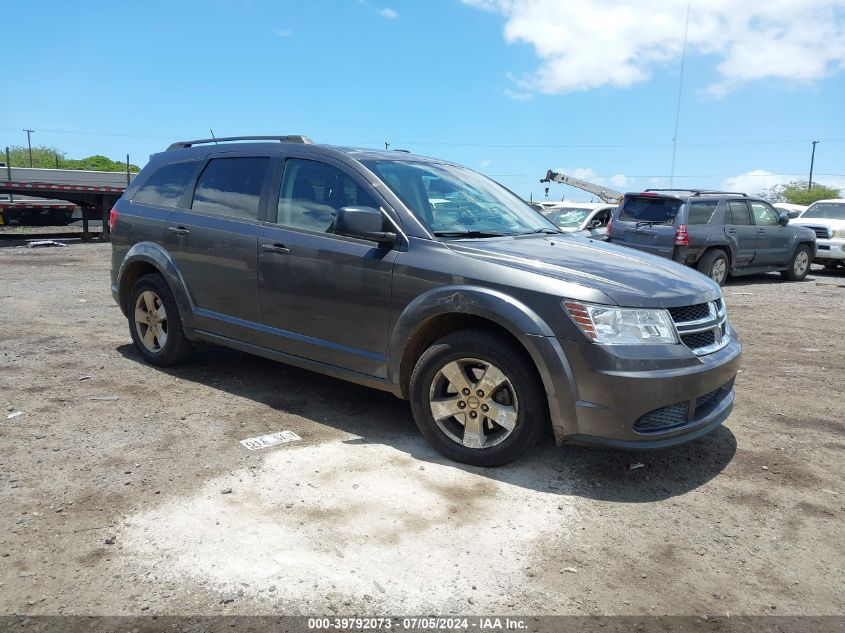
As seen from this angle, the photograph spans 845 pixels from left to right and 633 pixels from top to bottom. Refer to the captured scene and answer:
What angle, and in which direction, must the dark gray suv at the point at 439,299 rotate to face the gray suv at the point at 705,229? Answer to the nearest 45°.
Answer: approximately 90° to its left

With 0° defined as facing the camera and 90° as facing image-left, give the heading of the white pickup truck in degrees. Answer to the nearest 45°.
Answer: approximately 45°

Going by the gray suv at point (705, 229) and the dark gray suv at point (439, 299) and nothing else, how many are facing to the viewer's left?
0

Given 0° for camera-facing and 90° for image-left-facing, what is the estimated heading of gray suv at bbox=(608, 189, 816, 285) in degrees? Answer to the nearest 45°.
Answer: approximately 225°

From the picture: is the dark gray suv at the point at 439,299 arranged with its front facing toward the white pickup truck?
no

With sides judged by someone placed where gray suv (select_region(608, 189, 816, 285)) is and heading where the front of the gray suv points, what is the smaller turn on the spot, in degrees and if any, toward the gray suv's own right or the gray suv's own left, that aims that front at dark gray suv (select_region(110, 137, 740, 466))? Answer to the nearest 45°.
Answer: approximately 135° to the gray suv's own right

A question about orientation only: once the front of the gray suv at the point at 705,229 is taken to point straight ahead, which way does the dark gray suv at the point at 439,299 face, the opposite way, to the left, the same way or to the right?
to the right

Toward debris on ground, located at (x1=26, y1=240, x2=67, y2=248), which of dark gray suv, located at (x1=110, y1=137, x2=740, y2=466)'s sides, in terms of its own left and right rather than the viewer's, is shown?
back

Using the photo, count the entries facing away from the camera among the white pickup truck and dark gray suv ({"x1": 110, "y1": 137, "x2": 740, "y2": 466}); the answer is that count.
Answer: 0

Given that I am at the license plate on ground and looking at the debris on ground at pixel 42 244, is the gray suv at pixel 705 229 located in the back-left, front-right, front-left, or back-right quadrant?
front-right

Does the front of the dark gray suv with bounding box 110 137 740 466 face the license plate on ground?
no

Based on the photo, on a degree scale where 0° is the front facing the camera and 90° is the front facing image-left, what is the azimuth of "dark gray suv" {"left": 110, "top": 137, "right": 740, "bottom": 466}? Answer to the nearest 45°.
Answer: approximately 315°

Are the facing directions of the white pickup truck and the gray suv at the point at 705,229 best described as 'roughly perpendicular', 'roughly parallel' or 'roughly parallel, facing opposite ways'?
roughly parallel, facing opposite ways

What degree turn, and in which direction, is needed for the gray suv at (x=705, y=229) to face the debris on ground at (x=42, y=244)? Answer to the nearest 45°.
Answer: approximately 135° to its left

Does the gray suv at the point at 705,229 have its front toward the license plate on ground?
no
